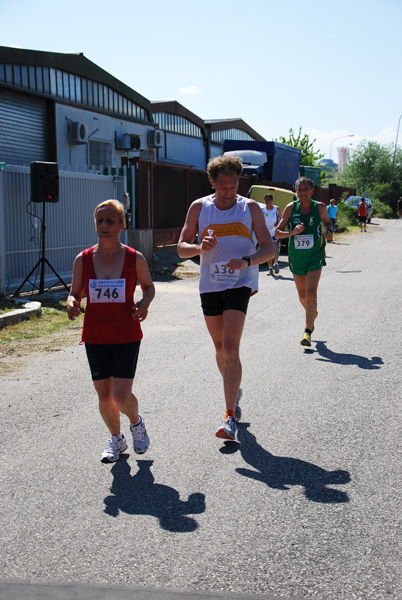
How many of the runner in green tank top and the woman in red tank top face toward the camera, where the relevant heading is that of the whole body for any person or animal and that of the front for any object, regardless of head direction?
2

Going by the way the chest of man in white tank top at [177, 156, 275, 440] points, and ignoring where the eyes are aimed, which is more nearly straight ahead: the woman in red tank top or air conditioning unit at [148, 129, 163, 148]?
the woman in red tank top

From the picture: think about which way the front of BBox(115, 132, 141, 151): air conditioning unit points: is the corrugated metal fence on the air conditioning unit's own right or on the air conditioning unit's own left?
on the air conditioning unit's own right

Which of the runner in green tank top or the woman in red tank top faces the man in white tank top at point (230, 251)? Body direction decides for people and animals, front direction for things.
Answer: the runner in green tank top

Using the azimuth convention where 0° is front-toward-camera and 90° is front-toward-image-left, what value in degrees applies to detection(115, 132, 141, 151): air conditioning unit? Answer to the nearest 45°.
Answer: approximately 315°

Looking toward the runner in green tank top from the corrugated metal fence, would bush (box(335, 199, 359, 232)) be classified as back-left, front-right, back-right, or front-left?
back-left

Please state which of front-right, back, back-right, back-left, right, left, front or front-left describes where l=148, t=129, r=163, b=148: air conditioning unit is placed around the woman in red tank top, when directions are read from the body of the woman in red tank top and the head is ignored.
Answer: back

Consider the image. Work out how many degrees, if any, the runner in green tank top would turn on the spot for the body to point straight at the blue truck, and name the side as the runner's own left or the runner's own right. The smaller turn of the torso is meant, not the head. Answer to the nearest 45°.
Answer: approximately 180°

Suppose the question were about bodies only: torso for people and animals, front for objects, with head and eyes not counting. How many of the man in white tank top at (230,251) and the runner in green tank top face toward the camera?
2
